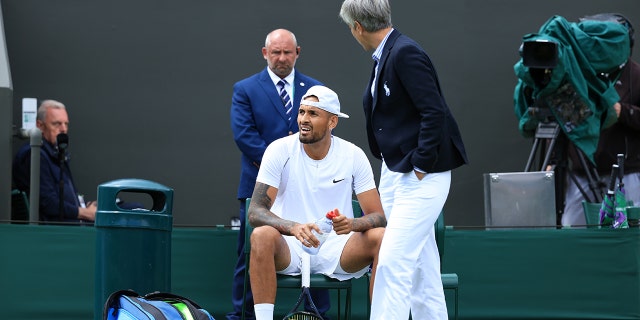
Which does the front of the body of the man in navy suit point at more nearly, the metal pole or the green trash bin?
the green trash bin

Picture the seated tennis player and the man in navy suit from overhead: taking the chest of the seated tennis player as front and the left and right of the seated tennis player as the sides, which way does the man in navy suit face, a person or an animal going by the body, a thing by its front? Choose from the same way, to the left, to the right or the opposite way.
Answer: the same way

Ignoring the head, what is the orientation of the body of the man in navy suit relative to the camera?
toward the camera

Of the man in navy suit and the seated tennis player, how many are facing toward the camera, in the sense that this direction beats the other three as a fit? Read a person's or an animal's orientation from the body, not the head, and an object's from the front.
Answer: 2

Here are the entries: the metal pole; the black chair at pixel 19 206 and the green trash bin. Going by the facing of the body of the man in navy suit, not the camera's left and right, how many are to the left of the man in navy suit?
0

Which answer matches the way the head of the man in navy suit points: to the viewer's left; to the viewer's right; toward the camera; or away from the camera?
toward the camera

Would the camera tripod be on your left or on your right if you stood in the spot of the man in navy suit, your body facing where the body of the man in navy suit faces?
on your left

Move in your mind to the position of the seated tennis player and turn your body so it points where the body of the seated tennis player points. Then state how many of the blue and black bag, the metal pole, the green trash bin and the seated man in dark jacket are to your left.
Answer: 0

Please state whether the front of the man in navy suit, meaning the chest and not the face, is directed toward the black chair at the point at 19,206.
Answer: no

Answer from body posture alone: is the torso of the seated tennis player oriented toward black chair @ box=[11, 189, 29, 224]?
no

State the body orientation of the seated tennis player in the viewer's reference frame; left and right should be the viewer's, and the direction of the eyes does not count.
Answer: facing the viewer

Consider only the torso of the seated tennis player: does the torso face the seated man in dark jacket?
no
